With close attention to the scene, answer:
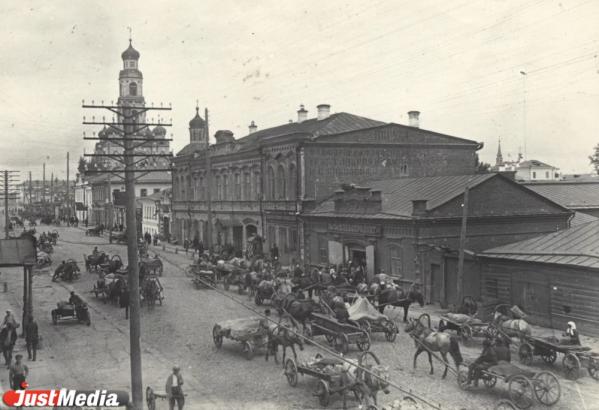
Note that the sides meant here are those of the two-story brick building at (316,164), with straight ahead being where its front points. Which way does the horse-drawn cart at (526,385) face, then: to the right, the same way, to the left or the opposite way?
to the right

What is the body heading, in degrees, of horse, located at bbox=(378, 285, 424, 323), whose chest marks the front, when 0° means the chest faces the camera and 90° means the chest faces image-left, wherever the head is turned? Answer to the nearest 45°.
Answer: approximately 270°

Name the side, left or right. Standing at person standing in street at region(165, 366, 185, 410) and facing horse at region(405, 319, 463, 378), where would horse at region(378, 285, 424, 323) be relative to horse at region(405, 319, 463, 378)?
left

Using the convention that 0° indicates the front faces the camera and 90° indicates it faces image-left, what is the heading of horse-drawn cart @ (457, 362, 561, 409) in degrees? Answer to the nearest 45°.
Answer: approximately 135°

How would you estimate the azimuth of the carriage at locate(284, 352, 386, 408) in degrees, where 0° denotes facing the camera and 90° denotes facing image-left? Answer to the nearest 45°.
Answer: approximately 315°
